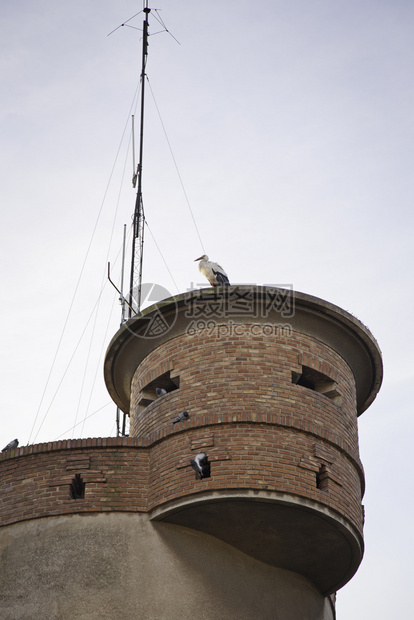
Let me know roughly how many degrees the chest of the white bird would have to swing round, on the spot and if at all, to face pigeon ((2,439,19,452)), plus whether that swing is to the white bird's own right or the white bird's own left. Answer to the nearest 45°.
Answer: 0° — it already faces it

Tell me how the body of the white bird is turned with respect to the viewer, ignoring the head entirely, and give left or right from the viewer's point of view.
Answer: facing to the left of the viewer
